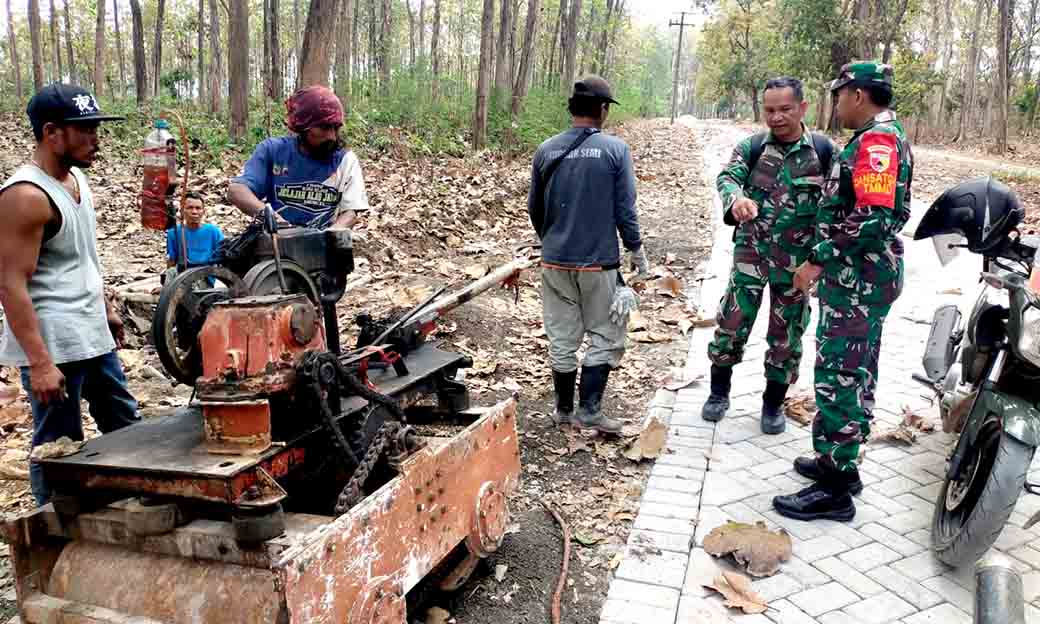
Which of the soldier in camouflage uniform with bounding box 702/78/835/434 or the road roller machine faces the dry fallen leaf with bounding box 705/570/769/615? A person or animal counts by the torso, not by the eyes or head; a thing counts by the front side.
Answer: the soldier in camouflage uniform

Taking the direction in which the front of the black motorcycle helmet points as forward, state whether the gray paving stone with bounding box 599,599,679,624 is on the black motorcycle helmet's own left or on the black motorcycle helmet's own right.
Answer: on the black motorcycle helmet's own left

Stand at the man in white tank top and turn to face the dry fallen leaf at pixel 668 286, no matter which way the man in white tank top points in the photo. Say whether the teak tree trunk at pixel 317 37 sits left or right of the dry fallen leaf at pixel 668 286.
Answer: left

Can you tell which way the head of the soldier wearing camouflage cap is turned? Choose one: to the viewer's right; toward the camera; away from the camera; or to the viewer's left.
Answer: to the viewer's left

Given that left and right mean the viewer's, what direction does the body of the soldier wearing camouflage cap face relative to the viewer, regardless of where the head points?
facing to the left of the viewer

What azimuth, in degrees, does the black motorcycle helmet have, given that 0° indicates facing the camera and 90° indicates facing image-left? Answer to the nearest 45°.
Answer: approximately 90°

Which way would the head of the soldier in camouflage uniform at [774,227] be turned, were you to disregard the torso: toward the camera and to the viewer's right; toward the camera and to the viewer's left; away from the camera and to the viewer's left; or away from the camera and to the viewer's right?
toward the camera and to the viewer's left
